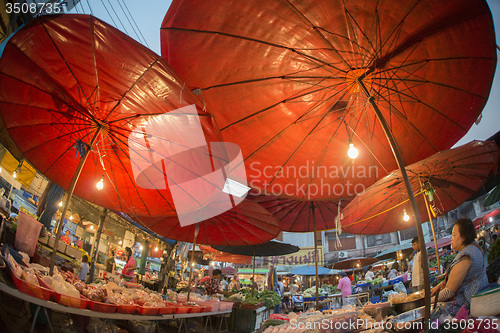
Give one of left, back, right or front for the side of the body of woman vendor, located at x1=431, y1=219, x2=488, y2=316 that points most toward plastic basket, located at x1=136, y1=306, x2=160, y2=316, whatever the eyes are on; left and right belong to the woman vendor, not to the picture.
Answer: front

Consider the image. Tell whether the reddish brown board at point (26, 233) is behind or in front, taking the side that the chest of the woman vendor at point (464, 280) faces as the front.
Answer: in front

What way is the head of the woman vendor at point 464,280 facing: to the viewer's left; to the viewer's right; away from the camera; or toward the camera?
to the viewer's left

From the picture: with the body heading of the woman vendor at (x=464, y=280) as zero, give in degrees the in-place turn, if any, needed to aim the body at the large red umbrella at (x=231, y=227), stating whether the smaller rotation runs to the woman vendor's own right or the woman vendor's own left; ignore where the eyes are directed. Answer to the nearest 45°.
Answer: approximately 45° to the woman vendor's own right

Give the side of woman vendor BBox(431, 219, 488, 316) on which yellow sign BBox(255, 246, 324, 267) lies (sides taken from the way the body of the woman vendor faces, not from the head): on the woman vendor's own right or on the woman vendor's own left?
on the woman vendor's own right

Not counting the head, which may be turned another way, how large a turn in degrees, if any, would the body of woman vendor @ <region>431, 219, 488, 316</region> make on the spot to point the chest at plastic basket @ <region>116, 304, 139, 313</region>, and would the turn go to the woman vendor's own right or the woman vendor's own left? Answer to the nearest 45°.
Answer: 0° — they already face it

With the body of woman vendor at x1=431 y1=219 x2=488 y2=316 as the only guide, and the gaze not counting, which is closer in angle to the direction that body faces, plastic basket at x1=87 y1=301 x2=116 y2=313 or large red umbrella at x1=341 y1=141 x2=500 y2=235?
the plastic basket

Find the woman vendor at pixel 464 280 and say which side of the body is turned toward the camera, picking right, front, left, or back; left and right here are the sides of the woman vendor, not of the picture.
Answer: left

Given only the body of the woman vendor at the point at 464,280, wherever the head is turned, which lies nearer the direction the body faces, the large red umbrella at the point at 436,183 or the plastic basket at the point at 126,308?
the plastic basket
